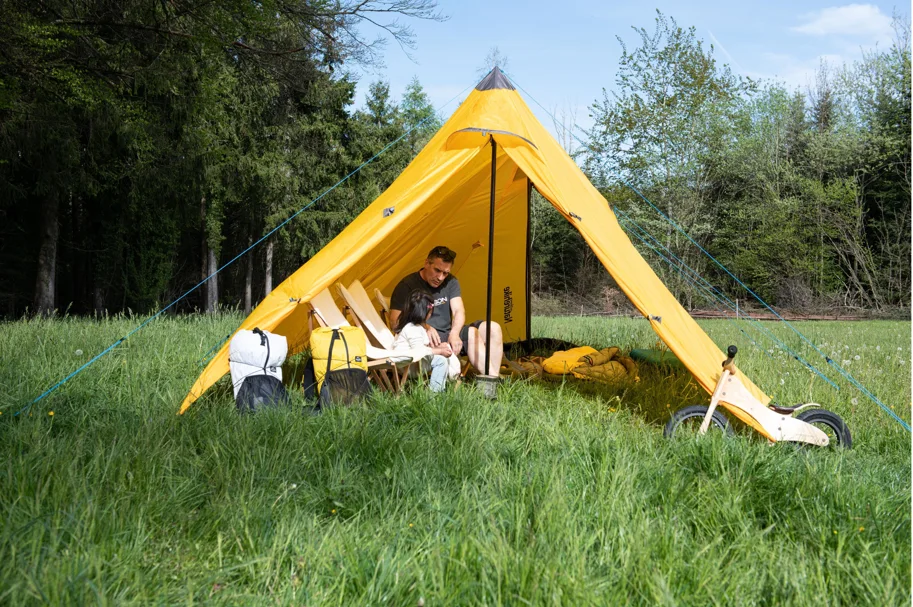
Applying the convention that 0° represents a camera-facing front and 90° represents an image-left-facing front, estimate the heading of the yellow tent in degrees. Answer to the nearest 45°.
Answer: approximately 0°

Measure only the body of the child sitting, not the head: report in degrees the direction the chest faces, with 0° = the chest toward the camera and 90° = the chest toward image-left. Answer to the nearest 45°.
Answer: approximately 270°

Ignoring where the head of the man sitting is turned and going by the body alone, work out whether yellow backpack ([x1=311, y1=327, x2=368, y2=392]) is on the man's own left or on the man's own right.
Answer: on the man's own right

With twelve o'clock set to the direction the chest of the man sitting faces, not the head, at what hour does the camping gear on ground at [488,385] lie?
The camping gear on ground is roughly at 1 o'clock from the man sitting.

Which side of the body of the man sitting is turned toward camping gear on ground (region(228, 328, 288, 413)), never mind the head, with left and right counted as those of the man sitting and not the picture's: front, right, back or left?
right

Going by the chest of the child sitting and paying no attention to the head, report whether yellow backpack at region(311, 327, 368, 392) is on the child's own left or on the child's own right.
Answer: on the child's own right

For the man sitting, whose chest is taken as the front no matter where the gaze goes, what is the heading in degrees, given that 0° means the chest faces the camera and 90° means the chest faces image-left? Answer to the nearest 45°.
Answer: approximately 315°

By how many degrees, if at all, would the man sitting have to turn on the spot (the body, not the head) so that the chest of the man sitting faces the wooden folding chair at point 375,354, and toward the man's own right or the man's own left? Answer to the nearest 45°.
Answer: approximately 90° to the man's own right

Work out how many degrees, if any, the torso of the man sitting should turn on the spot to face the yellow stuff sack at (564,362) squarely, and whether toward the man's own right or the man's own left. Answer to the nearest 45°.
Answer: approximately 90° to the man's own left
